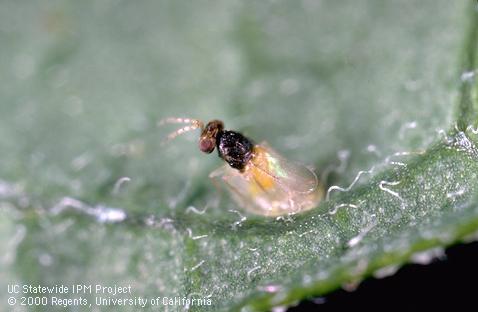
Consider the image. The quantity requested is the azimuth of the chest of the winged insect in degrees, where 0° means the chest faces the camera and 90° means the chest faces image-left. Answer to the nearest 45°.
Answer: approximately 135°
